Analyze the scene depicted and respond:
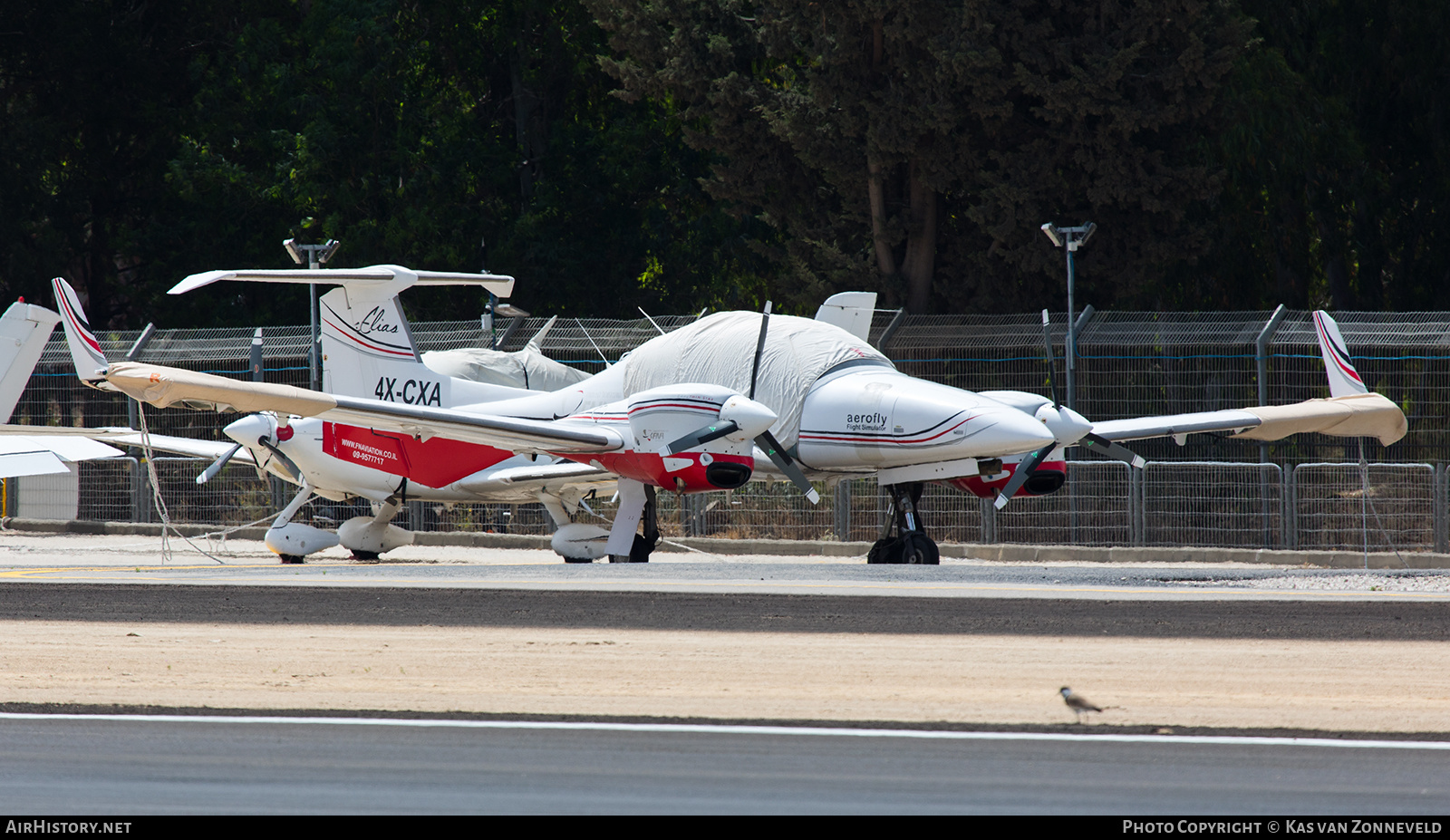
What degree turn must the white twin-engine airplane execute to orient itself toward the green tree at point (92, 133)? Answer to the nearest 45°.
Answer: approximately 180°

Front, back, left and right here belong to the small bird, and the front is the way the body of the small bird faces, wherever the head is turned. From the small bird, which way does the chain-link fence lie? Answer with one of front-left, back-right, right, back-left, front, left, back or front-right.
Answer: right

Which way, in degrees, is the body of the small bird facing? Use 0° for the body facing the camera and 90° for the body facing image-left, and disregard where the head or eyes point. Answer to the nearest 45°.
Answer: approximately 90°

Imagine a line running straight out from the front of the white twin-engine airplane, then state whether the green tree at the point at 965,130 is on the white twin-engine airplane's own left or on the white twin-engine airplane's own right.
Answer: on the white twin-engine airplane's own left

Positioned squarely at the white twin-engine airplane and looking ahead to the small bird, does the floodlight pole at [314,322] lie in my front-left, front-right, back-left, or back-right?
back-right

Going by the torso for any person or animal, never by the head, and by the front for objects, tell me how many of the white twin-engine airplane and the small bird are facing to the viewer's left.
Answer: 1

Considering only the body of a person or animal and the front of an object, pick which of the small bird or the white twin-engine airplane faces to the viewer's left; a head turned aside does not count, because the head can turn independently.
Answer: the small bird

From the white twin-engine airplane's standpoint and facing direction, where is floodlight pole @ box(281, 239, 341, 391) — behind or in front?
behind

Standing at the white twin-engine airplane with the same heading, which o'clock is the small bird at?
The small bird is roughly at 1 o'clock from the white twin-engine airplane.

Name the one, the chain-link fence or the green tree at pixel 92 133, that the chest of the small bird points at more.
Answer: the green tree

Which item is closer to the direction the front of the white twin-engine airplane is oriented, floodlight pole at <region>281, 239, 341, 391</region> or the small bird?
the small bird

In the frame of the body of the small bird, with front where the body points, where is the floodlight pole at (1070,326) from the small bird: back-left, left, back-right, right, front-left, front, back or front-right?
right

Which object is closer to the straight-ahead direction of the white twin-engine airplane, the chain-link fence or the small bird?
the small bird

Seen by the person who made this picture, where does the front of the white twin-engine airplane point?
facing the viewer and to the right of the viewer

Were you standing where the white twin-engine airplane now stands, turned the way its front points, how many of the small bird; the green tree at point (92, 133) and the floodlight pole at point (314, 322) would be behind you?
2
